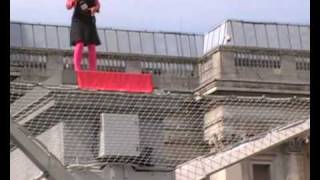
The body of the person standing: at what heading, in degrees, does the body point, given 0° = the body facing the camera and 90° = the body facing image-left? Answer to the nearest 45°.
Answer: approximately 0°

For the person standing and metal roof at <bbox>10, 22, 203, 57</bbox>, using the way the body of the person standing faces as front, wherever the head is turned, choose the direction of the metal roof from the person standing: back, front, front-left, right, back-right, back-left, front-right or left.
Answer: back
